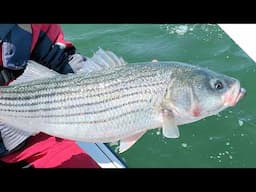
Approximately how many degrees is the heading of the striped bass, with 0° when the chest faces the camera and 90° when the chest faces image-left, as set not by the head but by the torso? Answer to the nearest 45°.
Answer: approximately 270°
